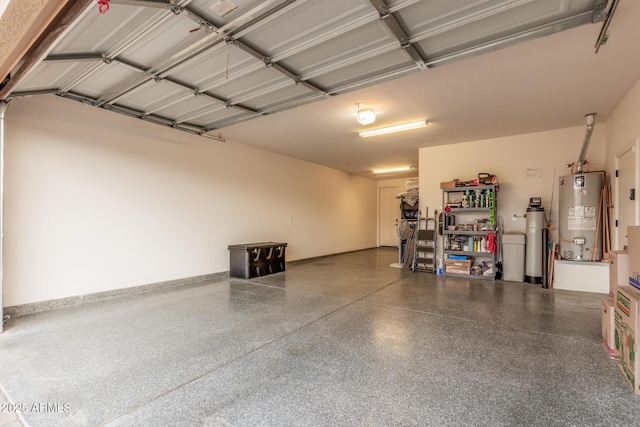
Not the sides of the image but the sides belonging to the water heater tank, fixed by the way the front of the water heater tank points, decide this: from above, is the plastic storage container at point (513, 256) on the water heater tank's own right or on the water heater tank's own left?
on the water heater tank's own right

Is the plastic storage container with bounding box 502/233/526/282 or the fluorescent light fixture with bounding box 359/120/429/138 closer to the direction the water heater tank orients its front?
the fluorescent light fixture

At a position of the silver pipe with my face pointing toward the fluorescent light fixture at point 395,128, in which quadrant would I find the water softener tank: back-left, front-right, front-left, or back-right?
front-right

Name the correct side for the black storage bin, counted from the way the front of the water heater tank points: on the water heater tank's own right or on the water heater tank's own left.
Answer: on the water heater tank's own right

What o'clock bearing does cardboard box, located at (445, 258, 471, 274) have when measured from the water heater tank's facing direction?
The cardboard box is roughly at 3 o'clock from the water heater tank.

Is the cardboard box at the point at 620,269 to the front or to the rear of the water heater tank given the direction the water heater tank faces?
to the front

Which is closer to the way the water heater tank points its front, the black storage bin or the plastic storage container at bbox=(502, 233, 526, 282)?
the black storage bin

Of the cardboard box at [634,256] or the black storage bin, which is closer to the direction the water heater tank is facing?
the cardboard box

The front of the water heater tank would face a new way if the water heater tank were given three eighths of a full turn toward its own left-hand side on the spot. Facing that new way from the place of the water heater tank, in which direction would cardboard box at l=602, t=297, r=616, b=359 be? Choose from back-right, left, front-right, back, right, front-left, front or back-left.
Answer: back-right

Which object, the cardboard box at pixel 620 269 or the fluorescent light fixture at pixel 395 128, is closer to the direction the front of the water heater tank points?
the cardboard box

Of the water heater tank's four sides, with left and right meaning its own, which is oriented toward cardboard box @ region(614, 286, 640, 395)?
front

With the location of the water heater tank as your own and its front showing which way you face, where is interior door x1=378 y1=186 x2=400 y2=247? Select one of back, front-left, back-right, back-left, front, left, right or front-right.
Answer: back-right

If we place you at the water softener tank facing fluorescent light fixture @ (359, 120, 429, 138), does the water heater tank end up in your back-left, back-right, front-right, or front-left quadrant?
back-left

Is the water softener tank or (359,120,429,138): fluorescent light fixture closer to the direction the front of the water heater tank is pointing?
the fluorescent light fixture

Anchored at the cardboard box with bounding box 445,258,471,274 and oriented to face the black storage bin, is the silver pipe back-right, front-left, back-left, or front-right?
back-left

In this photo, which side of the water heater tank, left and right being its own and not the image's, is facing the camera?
front
